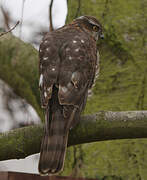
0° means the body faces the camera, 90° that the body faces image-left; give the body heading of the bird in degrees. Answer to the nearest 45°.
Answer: approximately 225°
